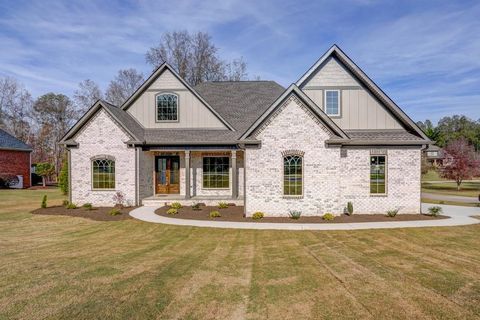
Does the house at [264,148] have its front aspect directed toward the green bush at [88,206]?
no

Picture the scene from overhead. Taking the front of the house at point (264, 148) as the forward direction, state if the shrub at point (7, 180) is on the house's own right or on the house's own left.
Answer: on the house's own right

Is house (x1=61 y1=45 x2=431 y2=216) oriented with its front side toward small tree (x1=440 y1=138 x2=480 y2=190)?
no

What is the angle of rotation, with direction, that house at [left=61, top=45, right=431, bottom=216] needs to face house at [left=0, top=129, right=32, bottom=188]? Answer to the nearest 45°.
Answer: approximately 135° to its right

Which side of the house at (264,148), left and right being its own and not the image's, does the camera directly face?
front

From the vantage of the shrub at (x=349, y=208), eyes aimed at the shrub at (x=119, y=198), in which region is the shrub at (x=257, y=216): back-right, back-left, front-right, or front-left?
front-left

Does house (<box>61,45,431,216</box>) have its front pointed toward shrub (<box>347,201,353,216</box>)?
no

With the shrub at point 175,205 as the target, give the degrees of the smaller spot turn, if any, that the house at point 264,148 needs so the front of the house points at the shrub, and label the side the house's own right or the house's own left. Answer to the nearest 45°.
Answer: approximately 90° to the house's own right

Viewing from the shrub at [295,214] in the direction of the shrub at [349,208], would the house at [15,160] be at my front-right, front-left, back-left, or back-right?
back-left

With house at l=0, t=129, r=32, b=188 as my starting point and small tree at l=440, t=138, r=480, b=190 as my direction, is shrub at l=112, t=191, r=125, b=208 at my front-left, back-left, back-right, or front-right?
front-right

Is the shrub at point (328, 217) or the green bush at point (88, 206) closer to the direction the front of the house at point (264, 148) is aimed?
the shrub
